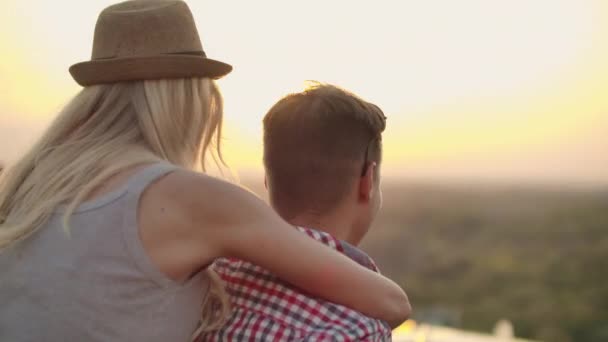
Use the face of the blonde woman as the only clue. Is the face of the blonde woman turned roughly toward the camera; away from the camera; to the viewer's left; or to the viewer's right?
away from the camera

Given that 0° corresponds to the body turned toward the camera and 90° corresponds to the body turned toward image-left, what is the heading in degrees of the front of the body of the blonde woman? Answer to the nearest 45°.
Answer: approximately 225°
